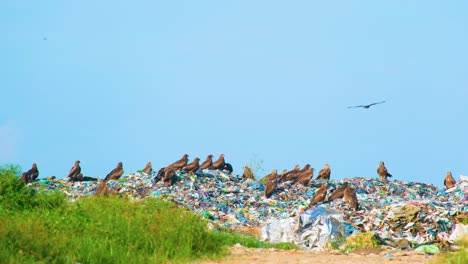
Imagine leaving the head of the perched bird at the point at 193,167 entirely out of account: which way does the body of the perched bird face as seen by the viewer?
to the viewer's right

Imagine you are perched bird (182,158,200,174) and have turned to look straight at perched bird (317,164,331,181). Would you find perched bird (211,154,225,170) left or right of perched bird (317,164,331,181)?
left

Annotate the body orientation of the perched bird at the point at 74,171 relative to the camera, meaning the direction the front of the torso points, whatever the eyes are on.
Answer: to the viewer's right

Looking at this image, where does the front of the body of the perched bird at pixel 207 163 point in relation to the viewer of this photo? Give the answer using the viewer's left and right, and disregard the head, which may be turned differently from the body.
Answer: facing to the right of the viewer

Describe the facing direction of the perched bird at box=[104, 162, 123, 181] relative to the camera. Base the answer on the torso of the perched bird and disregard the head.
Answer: to the viewer's right
